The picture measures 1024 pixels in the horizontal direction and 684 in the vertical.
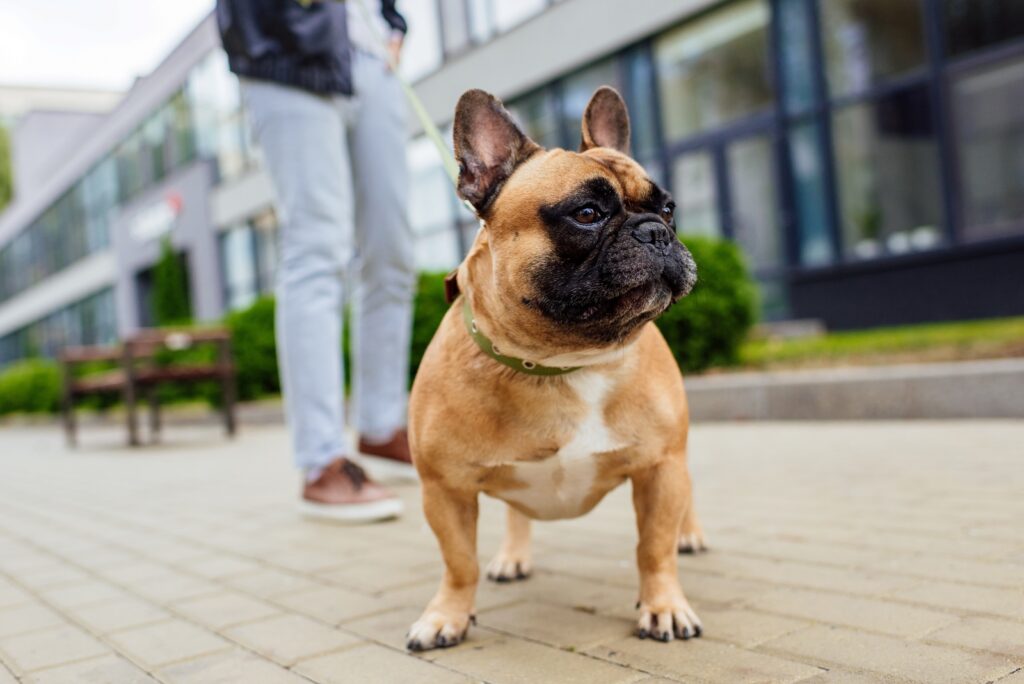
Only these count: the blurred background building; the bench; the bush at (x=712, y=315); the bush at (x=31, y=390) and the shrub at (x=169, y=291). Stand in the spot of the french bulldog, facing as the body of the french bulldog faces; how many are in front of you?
0

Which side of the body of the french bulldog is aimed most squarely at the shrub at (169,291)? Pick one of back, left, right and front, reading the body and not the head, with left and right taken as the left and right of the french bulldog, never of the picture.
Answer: back

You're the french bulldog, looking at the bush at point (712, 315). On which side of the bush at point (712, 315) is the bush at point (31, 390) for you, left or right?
left

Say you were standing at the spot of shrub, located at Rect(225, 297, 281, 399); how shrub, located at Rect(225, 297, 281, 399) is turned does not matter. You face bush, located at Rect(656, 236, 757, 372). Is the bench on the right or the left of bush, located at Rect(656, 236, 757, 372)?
right

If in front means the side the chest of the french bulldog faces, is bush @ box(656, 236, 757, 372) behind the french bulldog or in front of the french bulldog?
behind

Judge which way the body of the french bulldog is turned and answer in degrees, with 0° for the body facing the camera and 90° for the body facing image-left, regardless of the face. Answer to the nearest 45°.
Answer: approximately 0°

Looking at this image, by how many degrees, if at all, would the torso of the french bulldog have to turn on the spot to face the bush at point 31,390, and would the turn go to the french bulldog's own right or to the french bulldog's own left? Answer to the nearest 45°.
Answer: approximately 135° to the french bulldog's own right

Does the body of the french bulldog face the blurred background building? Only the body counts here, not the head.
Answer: no

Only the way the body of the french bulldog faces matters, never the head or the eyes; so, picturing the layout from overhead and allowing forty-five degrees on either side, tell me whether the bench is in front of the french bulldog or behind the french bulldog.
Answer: behind

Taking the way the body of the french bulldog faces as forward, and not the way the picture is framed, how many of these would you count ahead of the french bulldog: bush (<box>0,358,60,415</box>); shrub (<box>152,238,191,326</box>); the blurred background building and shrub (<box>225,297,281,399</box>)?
0

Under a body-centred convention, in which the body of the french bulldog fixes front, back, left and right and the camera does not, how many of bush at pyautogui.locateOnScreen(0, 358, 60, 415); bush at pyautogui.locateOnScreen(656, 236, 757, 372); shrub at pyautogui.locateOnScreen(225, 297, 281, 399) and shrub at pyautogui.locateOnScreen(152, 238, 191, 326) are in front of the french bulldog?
0

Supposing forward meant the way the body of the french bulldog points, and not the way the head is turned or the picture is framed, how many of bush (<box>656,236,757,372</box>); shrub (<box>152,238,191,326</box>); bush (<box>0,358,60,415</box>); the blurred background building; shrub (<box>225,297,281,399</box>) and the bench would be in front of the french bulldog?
0

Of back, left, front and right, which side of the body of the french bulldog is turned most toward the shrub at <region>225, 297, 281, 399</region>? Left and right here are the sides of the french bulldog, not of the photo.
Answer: back

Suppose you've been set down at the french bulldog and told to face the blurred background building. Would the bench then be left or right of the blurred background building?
left
